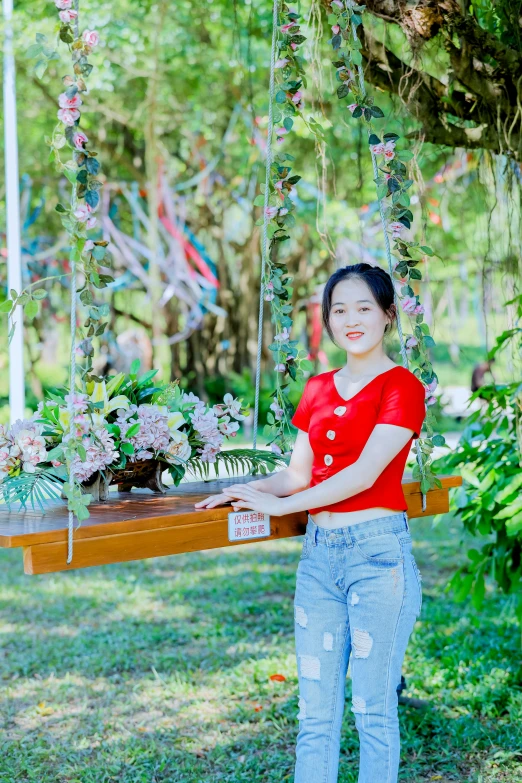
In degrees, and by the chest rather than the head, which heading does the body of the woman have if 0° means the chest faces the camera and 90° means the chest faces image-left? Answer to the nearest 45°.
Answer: approximately 45°

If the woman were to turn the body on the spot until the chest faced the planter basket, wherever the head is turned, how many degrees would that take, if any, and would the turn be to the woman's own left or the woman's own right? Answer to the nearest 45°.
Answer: approximately 90° to the woman's own right

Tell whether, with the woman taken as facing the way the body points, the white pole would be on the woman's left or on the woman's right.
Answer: on the woman's right
